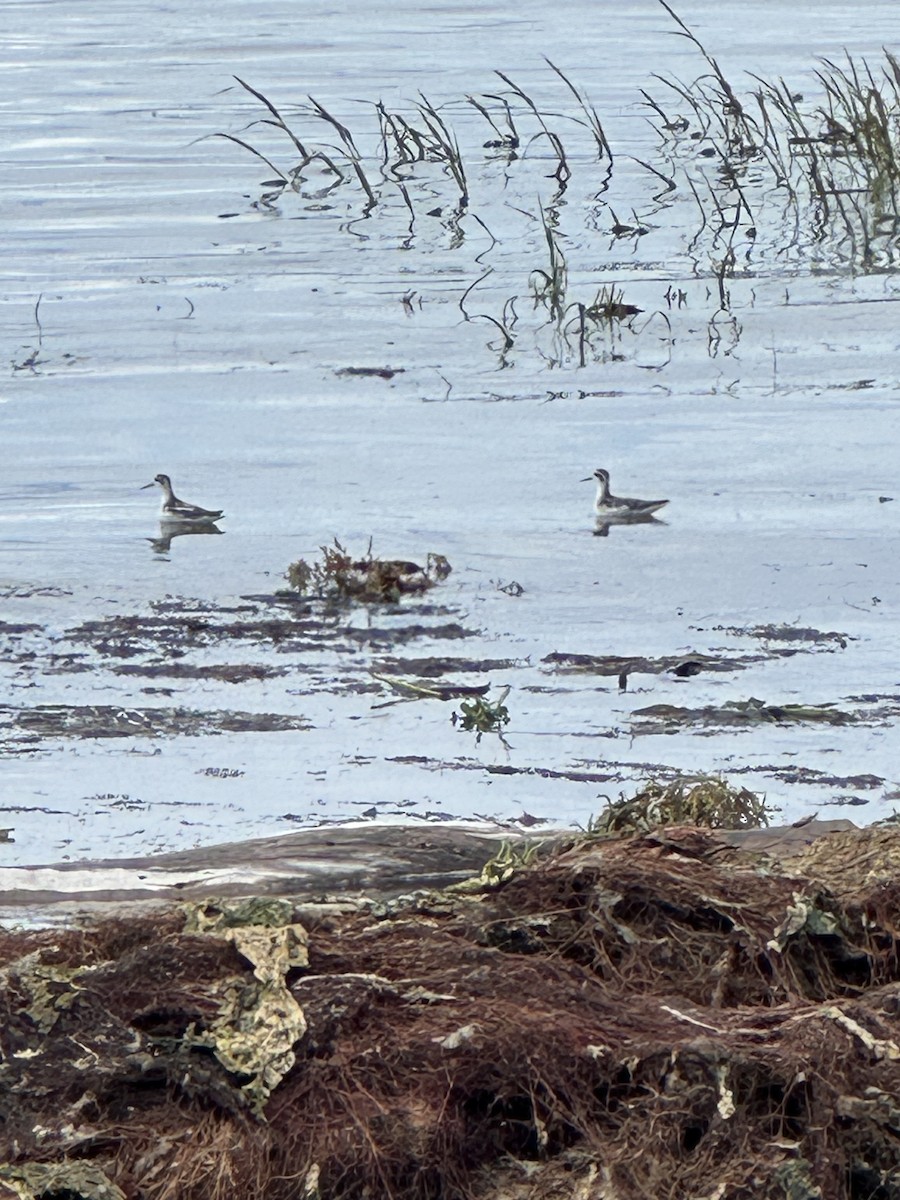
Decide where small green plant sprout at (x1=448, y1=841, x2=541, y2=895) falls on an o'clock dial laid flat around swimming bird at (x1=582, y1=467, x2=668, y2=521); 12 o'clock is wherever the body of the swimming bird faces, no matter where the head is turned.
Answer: The small green plant sprout is roughly at 9 o'clock from the swimming bird.

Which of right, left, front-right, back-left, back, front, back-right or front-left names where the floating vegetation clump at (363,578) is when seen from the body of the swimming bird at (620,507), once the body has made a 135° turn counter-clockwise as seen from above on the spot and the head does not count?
right

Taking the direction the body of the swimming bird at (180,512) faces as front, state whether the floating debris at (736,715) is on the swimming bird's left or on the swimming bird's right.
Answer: on the swimming bird's left

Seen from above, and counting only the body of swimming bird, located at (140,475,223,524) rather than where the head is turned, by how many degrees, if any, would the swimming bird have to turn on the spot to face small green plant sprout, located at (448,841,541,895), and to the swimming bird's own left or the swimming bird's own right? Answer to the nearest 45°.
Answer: approximately 90° to the swimming bird's own left

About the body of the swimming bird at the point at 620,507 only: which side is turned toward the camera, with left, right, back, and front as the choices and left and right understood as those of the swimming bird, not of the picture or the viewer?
left

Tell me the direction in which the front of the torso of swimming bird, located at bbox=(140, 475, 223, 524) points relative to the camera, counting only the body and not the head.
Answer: to the viewer's left

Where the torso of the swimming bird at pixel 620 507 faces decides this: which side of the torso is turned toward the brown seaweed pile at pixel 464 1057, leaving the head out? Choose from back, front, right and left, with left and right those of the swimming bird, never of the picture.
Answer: left

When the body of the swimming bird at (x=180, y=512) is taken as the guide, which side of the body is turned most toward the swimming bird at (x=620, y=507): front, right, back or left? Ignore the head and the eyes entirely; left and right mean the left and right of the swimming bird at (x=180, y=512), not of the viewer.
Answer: back

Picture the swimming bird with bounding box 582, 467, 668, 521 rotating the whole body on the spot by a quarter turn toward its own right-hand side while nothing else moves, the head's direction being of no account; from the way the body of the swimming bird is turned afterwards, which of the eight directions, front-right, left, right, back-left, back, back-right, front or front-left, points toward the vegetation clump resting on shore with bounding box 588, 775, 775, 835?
back

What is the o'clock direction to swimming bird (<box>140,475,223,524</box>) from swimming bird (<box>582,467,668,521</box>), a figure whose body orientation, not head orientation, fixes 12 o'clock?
swimming bird (<box>140,475,223,524</box>) is roughly at 12 o'clock from swimming bird (<box>582,467,668,521</box>).

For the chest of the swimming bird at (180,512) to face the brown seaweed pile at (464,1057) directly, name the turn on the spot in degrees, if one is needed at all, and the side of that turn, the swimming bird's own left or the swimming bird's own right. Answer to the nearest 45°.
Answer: approximately 90° to the swimming bird's own left

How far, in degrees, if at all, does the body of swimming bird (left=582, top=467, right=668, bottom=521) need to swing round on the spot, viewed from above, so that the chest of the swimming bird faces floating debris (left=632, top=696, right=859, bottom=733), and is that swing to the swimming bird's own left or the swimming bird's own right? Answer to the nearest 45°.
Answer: approximately 90° to the swimming bird's own left
